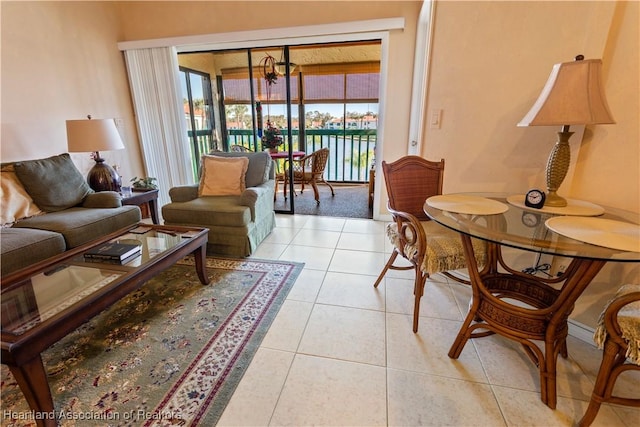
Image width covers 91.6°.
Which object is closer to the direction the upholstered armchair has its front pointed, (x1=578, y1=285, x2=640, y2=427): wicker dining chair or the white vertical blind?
the wicker dining chair

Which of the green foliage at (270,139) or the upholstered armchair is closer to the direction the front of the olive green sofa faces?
the upholstered armchair

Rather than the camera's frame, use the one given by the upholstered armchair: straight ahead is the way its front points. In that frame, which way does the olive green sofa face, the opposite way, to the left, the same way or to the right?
to the left

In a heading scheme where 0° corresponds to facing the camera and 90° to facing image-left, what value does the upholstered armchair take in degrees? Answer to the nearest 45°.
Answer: approximately 45°

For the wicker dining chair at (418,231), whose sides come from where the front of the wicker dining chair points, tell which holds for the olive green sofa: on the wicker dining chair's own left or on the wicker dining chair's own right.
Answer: on the wicker dining chair's own right

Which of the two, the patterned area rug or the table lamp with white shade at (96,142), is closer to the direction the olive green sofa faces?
the patterned area rug

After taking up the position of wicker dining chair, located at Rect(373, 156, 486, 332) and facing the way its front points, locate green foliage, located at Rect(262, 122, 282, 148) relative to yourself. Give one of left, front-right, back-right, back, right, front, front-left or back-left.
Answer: back

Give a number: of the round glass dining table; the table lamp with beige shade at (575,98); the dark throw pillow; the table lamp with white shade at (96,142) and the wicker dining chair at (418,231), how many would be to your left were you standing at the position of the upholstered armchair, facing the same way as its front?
3

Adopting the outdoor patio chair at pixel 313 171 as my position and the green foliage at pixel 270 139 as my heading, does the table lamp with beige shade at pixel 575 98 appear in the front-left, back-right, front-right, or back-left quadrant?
back-left

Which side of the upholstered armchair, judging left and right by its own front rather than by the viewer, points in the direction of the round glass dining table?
left

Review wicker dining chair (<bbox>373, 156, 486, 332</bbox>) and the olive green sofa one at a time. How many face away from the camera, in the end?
0

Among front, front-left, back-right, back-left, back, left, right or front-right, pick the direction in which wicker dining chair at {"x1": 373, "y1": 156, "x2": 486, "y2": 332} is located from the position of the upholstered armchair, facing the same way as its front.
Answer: left

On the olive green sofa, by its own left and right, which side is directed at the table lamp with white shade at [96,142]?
left
